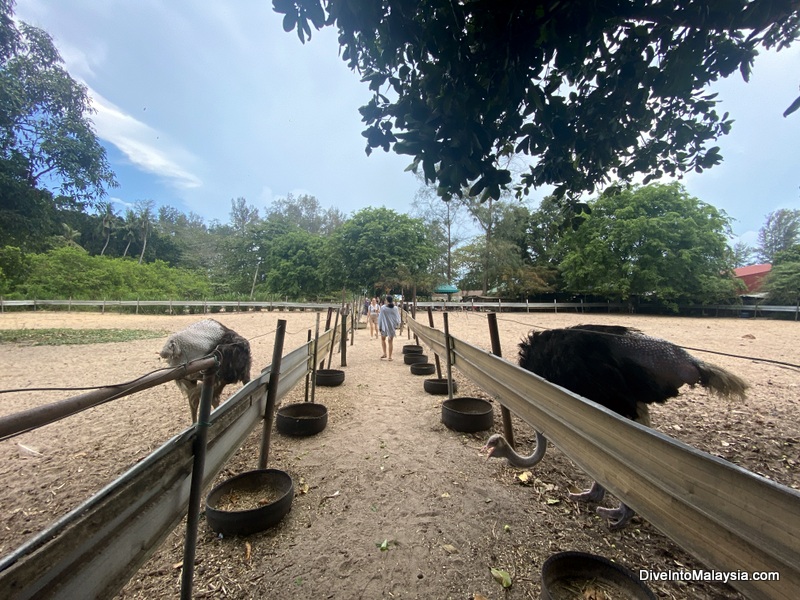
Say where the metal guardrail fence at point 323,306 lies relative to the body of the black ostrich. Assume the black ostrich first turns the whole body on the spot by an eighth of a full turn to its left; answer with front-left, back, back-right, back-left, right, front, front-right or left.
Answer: right

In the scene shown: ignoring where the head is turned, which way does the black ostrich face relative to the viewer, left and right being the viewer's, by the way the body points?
facing to the left of the viewer

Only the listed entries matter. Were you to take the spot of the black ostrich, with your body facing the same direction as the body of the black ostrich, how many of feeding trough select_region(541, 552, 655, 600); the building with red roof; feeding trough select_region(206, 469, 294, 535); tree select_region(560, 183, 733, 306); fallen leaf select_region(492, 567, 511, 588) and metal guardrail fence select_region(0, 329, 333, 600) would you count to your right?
2

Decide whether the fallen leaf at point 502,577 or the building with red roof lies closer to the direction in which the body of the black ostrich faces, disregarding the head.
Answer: the fallen leaf

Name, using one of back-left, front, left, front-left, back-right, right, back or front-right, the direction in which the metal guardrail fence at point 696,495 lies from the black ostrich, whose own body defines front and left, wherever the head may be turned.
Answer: left

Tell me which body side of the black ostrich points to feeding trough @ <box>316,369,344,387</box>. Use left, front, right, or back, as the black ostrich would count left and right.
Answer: front

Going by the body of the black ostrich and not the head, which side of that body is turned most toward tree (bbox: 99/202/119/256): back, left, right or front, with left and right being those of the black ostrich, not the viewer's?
front

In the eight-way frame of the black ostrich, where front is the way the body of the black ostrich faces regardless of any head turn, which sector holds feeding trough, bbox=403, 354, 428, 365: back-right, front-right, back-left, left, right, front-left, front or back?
front-right

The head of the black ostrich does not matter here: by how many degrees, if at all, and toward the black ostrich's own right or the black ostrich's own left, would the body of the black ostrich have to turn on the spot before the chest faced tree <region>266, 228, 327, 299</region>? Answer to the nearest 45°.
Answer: approximately 45° to the black ostrich's own right

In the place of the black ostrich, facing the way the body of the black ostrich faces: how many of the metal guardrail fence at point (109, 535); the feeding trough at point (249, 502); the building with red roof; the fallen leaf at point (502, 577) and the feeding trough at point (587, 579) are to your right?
1

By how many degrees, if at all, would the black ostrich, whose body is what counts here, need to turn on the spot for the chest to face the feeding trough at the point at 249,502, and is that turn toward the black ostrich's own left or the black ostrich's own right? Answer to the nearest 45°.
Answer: approximately 45° to the black ostrich's own left

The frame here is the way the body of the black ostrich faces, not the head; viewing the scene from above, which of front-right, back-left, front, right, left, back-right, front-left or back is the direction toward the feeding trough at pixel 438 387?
front-right

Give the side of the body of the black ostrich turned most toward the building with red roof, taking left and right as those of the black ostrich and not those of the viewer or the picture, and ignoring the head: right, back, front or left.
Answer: right

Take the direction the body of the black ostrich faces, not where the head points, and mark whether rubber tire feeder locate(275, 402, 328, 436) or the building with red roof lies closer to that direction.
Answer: the rubber tire feeder
